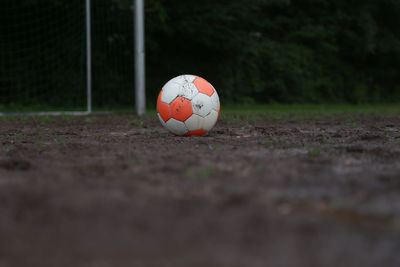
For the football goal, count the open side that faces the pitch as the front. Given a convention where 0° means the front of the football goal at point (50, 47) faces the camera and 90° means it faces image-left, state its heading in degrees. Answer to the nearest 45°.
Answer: approximately 315°
